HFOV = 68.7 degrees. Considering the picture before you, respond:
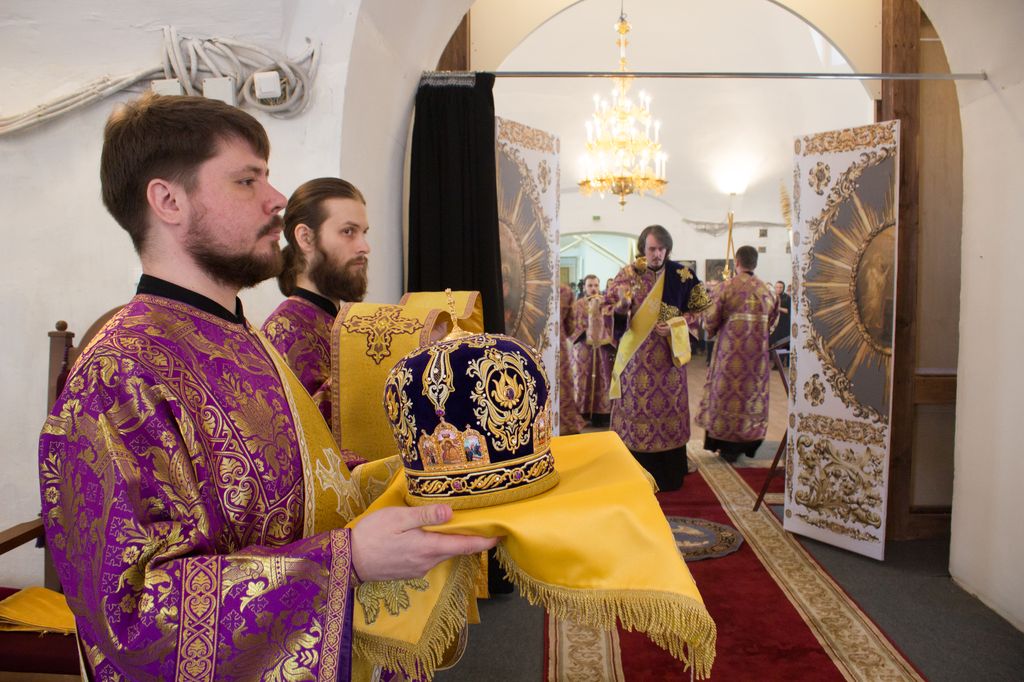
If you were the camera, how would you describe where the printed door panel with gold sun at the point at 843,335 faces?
facing the viewer and to the left of the viewer

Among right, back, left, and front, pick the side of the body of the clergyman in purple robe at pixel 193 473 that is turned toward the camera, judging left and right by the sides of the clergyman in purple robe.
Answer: right

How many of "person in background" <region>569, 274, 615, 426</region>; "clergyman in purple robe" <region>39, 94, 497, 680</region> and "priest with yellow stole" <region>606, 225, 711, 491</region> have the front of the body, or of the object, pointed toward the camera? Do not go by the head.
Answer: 2

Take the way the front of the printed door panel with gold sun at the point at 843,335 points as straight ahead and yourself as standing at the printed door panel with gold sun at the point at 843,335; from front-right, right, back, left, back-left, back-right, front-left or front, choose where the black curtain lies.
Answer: front

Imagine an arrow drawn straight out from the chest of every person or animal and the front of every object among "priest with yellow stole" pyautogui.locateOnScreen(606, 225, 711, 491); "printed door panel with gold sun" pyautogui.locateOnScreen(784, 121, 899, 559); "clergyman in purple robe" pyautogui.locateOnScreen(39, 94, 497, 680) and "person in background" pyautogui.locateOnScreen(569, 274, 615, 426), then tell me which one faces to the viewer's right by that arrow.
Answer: the clergyman in purple robe

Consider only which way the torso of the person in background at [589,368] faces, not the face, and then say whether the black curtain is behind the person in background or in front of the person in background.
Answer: in front

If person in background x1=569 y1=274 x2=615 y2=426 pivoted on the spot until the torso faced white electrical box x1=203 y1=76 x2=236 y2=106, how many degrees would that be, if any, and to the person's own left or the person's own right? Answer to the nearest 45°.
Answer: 0° — they already face it

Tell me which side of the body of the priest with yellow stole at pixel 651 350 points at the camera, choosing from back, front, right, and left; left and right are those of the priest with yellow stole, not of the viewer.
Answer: front

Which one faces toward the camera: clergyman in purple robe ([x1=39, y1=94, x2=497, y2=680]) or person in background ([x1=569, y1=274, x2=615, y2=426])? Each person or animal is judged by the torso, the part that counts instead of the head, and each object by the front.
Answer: the person in background

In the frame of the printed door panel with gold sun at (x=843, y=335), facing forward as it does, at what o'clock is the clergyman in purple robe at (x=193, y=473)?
The clergyman in purple robe is roughly at 11 o'clock from the printed door panel with gold sun.

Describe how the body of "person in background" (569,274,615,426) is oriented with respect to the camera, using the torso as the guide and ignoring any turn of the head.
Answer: toward the camera

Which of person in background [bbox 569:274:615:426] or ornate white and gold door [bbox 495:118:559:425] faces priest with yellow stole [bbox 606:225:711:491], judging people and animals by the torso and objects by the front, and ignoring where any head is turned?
the person in background

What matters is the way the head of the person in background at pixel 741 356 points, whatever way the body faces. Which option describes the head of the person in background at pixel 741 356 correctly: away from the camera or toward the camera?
away from the camera

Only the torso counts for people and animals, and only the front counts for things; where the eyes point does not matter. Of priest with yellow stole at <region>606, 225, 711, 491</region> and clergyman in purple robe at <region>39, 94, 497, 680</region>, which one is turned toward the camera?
the priest with yellow stole

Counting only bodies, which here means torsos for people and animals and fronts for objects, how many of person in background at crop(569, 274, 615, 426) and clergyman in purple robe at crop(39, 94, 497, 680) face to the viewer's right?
1

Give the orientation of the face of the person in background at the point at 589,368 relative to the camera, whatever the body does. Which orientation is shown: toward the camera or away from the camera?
toward the camera

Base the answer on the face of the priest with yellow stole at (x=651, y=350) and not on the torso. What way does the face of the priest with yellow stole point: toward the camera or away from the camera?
toward the camera

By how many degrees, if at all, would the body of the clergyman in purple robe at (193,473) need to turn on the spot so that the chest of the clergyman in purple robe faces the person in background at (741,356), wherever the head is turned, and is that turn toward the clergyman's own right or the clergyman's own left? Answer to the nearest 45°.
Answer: approximately 45° to the clergyman's own left
